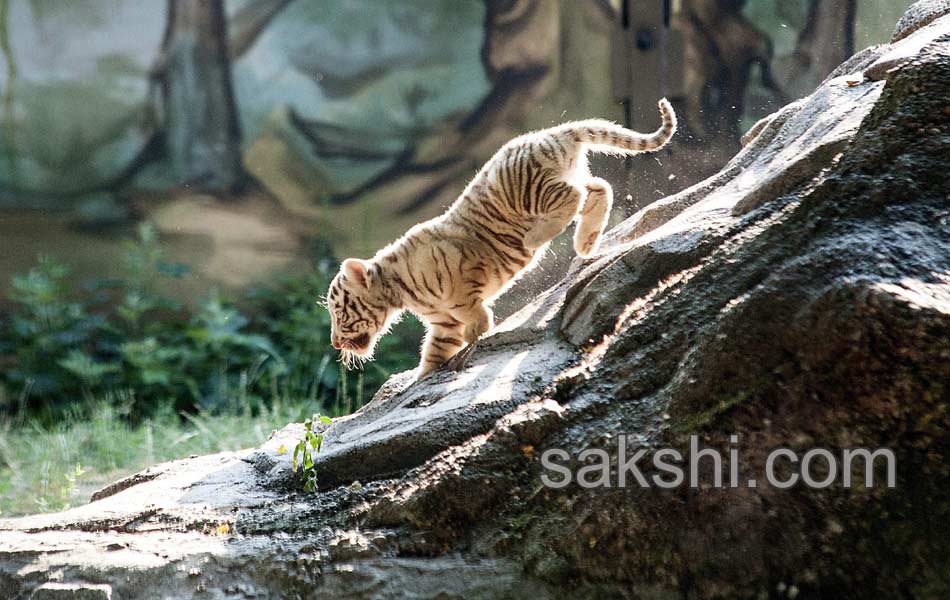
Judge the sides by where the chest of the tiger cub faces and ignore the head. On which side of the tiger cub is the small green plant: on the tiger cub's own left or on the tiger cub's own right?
on the tiger cub's own left

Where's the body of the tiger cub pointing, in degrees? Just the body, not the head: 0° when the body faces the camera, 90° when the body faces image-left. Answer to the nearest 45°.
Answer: approximately 90°
